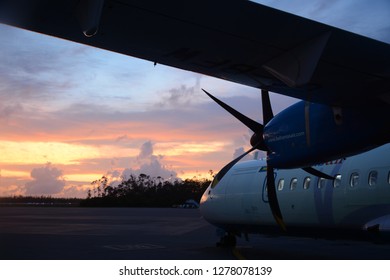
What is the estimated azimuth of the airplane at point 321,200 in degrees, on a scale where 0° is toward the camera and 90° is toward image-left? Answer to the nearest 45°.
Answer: approximately 135°
